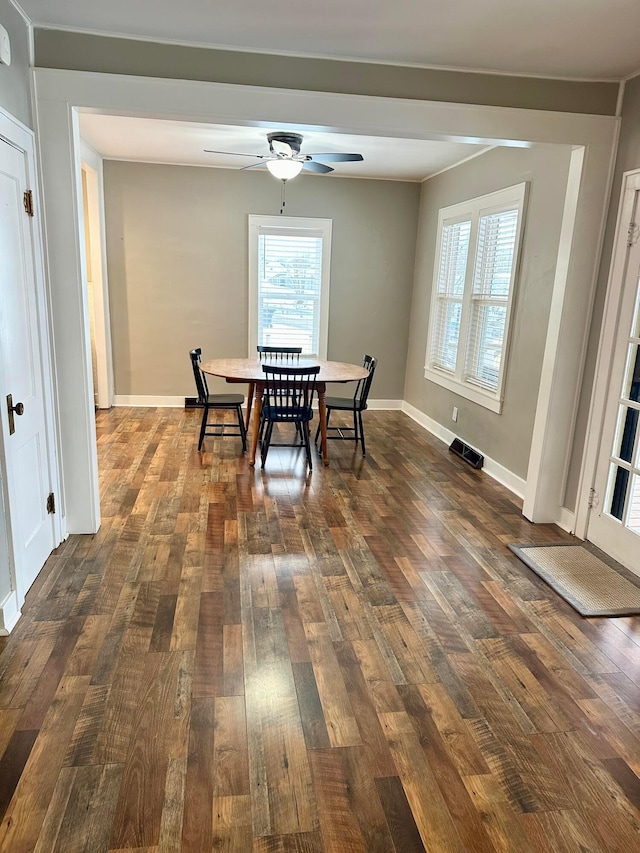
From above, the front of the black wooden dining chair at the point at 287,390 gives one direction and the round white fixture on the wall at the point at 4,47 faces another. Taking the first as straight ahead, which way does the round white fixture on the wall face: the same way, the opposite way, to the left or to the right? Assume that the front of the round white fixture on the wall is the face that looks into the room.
to the right

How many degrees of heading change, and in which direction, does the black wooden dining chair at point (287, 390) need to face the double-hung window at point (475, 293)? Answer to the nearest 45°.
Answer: approximately 90° to its right

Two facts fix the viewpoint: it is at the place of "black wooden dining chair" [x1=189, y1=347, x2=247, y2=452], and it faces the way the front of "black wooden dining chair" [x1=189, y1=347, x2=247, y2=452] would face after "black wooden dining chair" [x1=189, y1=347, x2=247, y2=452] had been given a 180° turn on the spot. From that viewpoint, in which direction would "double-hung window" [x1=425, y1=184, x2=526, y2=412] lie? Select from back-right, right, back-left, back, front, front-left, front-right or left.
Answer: back

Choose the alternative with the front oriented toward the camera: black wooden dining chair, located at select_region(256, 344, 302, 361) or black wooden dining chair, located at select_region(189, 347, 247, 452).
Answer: black wooden dining chair, located at select_region(256, 344, 302, 361)

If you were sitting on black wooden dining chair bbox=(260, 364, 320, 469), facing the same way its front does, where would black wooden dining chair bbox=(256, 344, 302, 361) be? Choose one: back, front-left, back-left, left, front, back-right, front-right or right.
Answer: front

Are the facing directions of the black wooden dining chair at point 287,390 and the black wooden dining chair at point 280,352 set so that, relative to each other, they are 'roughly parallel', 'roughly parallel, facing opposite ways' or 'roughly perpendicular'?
roughly parallel, facing opposite ways

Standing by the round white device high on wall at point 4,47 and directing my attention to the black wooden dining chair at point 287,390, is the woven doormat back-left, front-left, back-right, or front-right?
front-right

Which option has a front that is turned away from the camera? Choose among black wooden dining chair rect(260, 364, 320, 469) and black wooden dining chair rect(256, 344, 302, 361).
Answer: black wooden dining chair rect(260, 364, 320, 469)

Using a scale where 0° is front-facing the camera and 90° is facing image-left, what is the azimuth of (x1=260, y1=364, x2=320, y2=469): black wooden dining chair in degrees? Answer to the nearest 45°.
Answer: approximately 180°

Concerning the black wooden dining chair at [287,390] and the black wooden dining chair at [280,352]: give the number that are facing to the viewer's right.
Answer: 0

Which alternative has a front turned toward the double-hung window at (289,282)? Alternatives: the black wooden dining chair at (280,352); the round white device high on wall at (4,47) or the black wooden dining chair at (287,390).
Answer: the black wooden dining chair at (287,390)

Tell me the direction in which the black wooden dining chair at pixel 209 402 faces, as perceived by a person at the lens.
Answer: facing to the right of the viewer

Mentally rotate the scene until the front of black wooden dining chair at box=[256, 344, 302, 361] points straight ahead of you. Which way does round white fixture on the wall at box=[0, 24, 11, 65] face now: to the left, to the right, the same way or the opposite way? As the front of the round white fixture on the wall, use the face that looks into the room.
to the left

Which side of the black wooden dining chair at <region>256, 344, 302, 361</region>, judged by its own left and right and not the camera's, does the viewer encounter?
front

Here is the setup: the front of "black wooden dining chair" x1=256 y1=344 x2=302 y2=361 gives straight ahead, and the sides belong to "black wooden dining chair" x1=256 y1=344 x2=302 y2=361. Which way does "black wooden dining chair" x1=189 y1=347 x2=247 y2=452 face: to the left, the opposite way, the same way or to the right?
to the left

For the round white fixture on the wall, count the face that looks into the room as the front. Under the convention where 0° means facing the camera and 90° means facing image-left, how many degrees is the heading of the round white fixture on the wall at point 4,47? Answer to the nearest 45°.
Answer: approximately 315°

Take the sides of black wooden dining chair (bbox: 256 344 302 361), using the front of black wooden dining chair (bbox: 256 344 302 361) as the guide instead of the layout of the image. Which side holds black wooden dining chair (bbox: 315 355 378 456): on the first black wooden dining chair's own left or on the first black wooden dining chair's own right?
on the first black wooden dining chair's own left

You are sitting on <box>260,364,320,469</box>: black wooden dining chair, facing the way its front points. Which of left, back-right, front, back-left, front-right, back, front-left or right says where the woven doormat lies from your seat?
back-right

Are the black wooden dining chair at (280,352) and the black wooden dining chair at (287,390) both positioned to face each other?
yes
